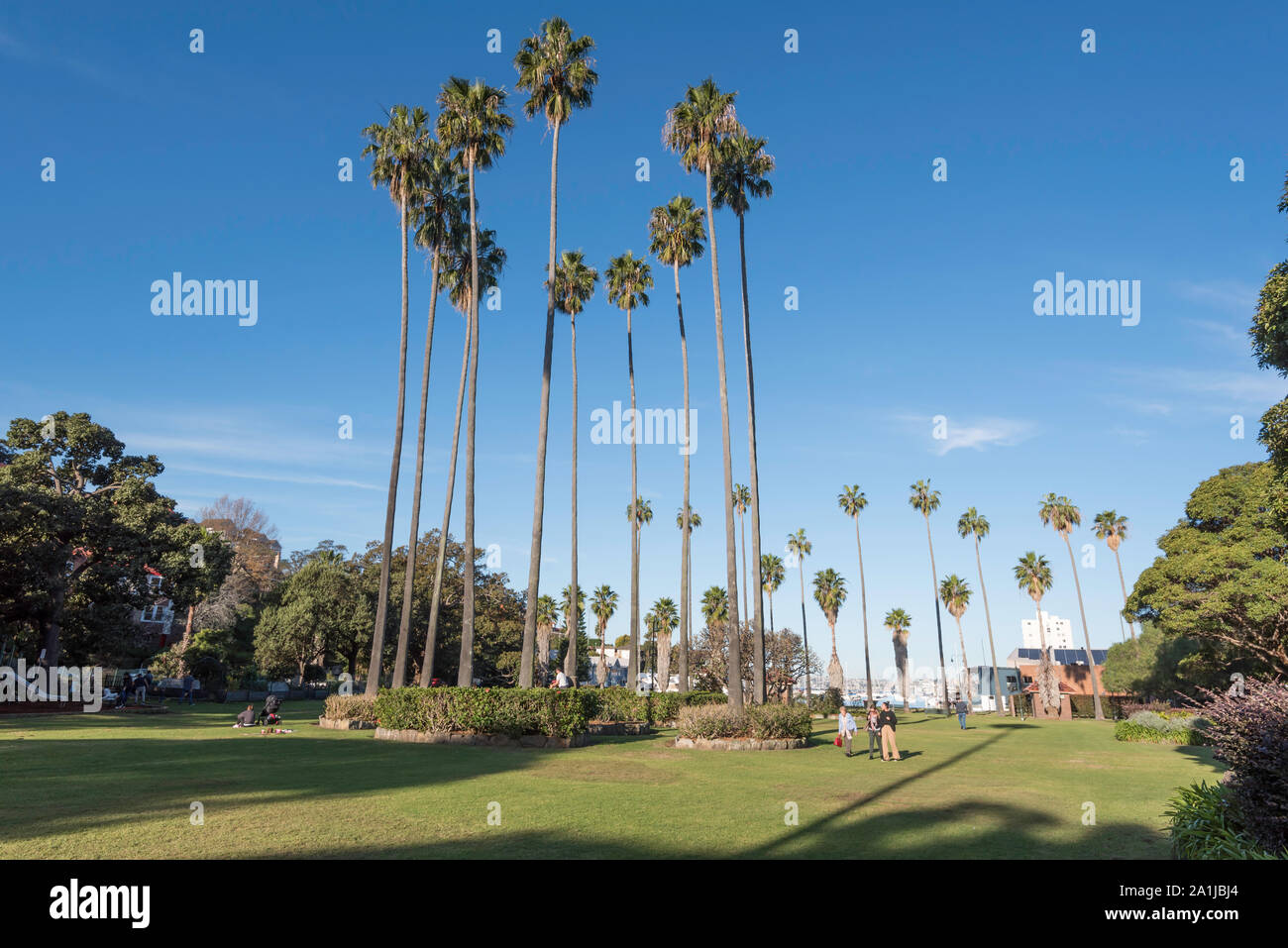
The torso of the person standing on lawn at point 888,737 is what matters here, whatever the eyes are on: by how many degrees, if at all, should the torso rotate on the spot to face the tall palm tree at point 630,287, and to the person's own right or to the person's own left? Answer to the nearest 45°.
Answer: approximately 90° to the person's own right

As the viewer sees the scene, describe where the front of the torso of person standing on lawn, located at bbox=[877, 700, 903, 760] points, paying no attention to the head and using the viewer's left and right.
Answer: facing the viewer and to the left of the viewer

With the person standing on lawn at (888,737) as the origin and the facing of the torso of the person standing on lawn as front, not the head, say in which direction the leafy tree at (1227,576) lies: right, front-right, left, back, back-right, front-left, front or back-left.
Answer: back

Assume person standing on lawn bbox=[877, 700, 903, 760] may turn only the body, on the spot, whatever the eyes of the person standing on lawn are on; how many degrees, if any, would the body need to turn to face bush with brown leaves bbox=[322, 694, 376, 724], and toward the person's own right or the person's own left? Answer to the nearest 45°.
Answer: approximately 45° to the person's own right

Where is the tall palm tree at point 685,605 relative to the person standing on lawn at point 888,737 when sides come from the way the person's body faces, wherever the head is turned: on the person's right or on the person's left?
on the person's right
